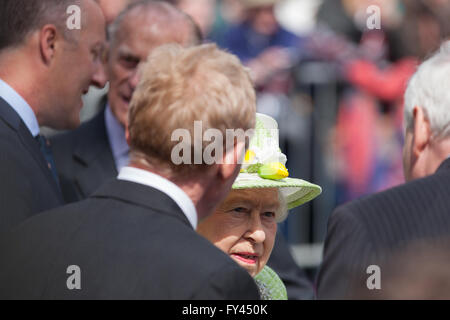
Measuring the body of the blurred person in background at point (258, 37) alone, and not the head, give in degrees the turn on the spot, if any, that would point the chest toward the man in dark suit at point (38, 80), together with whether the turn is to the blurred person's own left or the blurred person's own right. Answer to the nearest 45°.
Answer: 0° — they already face them

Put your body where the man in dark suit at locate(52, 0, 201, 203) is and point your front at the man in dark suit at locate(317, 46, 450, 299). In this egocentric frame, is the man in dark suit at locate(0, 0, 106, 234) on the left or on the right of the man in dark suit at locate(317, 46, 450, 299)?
right

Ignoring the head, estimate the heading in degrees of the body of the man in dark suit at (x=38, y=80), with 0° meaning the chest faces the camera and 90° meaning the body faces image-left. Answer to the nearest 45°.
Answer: approximately 270°

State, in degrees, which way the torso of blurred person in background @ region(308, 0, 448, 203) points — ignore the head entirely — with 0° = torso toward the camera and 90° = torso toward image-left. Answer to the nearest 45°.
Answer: approximately 0°

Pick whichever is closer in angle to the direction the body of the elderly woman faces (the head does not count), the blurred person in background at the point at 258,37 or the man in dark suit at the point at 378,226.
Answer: the man in dark suit

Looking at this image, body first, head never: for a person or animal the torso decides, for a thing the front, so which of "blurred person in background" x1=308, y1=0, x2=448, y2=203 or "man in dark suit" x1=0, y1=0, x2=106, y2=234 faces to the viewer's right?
the man in dark suit
